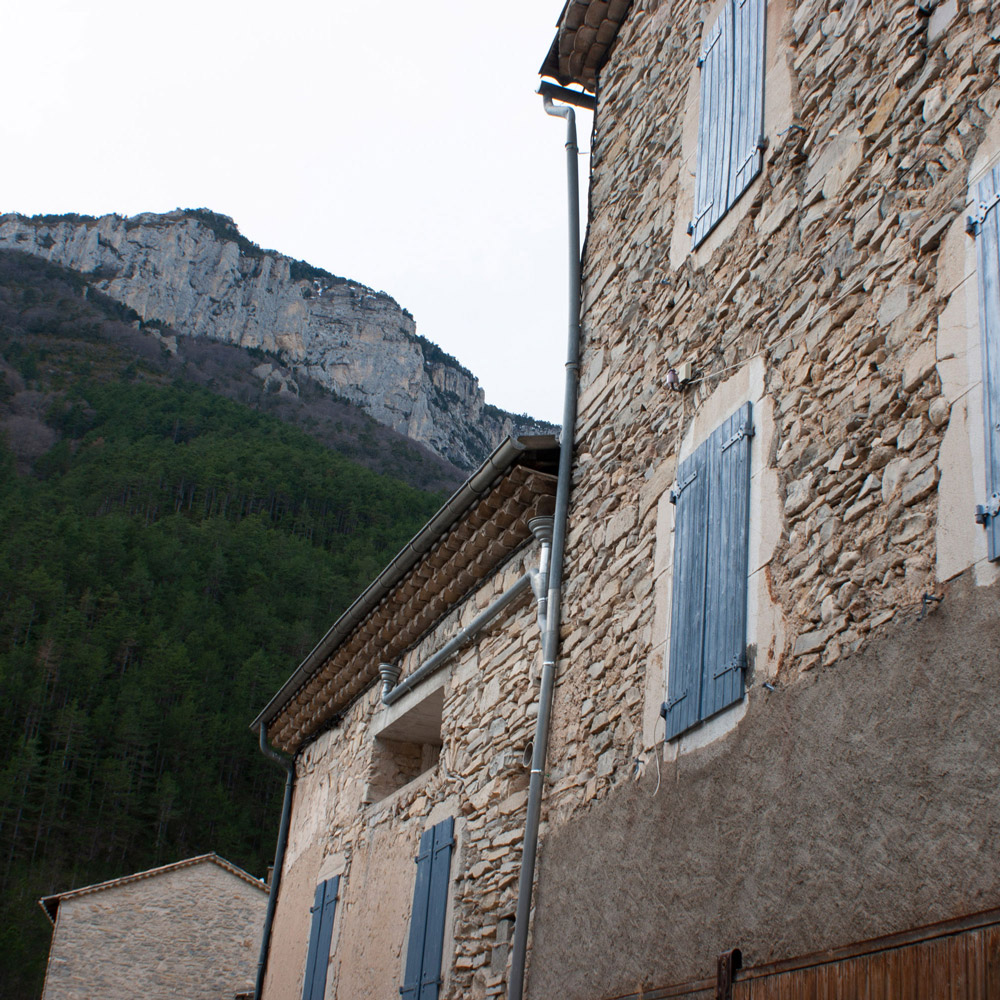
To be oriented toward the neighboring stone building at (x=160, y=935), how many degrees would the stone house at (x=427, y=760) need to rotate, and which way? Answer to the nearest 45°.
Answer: approximately 135° to its right

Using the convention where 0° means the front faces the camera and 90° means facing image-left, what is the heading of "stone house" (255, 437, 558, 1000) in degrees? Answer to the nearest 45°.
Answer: approximately 45°

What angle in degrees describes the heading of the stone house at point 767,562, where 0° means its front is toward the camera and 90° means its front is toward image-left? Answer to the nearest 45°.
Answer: approximately 45°
